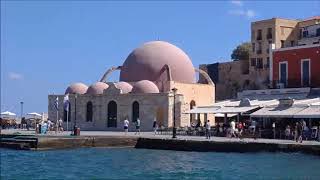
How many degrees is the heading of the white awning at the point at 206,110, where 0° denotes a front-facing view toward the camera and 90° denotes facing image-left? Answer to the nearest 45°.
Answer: approximately 45°

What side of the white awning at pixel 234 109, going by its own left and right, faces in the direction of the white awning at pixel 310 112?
left

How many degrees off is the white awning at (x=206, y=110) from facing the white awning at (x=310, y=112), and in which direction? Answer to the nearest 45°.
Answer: approximately 90° to its left

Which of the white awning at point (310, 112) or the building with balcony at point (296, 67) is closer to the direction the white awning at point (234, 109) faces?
the white awning

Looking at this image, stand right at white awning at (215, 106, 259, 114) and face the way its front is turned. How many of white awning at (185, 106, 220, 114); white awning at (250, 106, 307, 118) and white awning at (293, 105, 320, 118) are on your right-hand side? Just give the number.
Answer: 1

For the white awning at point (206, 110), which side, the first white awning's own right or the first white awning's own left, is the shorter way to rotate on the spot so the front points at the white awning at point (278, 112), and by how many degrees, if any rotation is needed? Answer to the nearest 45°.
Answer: approximately 90° to the first white awning's own left

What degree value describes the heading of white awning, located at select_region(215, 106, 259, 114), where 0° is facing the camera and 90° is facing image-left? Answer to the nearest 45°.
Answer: approximately 45°

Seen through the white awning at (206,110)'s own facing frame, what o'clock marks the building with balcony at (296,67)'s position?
The building with balcony is roughly at 7 o'clock from the white awning.

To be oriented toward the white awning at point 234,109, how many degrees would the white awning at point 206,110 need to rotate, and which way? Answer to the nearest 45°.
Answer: approximately 90° to its left

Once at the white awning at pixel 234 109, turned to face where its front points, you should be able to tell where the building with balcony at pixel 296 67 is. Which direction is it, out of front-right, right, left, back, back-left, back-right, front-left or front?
back

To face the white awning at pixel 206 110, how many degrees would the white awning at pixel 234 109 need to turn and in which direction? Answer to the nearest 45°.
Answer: approximately 90° to its right

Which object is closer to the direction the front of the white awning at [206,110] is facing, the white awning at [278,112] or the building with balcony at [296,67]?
the white awning

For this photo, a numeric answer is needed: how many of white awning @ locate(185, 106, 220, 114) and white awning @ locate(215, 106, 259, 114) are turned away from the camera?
0
